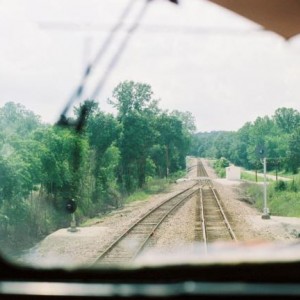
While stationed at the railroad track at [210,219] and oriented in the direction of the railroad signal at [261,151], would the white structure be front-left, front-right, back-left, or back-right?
front-left

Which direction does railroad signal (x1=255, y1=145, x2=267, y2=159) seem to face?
toward the camera

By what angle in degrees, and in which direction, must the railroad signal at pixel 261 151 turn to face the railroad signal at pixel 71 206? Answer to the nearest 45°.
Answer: approximately 45° to its right
